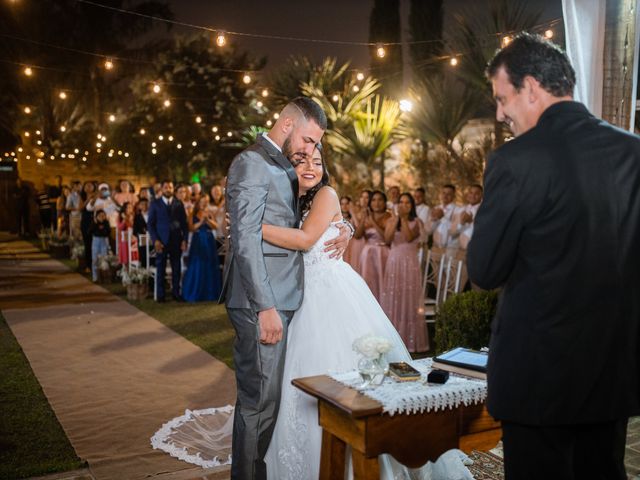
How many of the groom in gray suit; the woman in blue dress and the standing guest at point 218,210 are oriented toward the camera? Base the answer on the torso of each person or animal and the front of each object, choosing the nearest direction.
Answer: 2

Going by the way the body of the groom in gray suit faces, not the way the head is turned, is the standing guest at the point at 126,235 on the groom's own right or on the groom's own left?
on the groom's own left

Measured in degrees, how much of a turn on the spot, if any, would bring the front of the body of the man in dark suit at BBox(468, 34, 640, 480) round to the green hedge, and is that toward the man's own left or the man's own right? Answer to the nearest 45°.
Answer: approximately 45° to the man's own right

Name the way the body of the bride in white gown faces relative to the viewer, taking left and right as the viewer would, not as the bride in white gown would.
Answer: facing to the left of the viewer

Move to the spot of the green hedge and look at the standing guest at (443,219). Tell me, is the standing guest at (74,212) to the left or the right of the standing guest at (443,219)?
left

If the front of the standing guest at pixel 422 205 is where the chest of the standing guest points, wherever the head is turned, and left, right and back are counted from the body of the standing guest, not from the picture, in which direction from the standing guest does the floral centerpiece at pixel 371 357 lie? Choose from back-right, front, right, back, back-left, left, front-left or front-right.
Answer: front-left

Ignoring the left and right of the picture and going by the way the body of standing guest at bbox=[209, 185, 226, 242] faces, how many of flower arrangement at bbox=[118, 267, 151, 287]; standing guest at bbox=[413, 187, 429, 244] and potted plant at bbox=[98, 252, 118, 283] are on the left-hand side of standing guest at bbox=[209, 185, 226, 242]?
1

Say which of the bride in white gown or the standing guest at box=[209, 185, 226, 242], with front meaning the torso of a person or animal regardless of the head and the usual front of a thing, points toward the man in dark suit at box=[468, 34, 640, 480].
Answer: the standing guest

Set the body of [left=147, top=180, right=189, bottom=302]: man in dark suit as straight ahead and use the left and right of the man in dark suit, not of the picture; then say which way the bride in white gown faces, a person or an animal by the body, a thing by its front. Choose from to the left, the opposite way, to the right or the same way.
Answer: to the right

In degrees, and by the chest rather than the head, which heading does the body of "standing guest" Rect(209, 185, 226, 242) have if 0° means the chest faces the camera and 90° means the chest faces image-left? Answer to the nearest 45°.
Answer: approximately 0°

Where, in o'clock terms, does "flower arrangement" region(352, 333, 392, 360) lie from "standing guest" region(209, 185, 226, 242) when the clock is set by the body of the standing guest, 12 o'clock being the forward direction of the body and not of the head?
The flower arrangement is roughly at 12 o'clock from the standing guest.

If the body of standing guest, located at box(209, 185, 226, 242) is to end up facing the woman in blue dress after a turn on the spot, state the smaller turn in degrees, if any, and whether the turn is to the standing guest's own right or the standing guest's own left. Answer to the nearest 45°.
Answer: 0° — they already face them

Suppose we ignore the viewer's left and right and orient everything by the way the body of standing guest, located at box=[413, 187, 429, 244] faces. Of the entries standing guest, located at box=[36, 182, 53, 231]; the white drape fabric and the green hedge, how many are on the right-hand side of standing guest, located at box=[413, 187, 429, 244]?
1

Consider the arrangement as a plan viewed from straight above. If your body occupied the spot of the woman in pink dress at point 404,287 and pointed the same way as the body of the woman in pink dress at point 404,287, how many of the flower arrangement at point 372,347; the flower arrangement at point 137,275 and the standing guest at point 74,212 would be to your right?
2

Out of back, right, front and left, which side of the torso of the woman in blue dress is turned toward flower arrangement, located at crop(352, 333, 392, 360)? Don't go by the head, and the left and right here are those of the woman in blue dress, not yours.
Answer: front

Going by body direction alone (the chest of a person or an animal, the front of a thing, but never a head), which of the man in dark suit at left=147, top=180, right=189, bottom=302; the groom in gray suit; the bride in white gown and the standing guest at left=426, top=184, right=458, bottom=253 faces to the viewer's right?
the groom in gray suit

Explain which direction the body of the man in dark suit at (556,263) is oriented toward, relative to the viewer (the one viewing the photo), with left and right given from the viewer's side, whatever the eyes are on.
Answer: facing away from the viewer and to the left of the viewer
